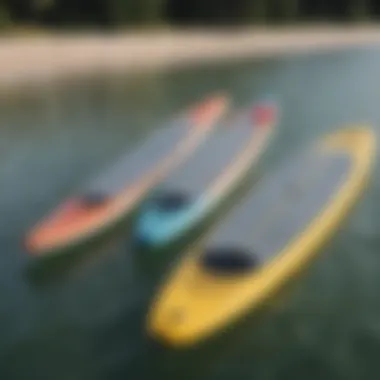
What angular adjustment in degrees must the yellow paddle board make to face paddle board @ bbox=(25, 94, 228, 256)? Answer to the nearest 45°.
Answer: approximately 90° to its right

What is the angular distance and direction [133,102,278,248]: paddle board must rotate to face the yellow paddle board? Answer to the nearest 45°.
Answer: approximately 45° to its left

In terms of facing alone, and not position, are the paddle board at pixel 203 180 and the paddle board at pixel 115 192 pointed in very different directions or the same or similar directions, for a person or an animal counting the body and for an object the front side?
same or similar directions

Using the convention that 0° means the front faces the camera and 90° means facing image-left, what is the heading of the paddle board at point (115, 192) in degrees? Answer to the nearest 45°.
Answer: approximately 45°

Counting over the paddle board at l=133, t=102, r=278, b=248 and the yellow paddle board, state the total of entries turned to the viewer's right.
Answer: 0

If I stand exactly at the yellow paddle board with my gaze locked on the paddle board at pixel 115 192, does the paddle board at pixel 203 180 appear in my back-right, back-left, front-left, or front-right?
front-right

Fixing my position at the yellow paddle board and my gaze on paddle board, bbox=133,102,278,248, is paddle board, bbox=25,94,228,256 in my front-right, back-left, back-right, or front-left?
front-left

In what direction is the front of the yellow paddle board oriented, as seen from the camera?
facing the viewer and to the left of the viewer

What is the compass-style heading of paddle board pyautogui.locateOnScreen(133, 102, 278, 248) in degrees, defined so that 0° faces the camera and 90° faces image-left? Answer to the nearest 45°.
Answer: approximately 45°
